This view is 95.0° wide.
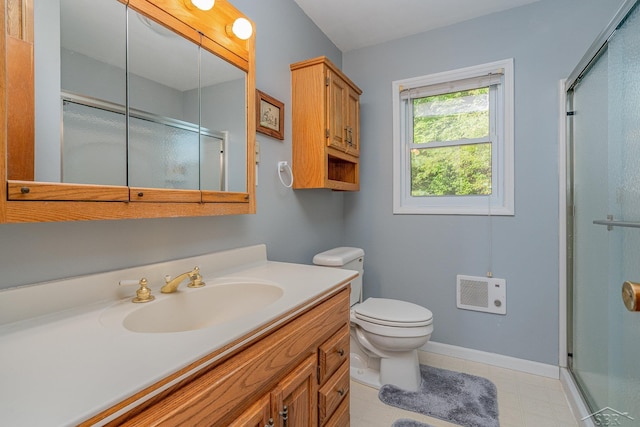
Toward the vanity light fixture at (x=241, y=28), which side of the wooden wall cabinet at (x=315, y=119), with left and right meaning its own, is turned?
right

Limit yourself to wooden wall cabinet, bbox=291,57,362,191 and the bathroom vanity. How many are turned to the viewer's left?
0

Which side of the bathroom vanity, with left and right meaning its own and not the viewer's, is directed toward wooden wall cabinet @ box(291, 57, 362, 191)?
left
